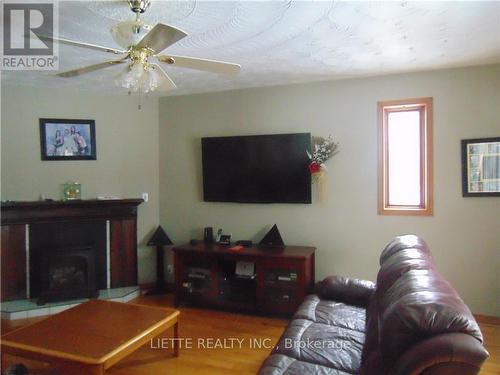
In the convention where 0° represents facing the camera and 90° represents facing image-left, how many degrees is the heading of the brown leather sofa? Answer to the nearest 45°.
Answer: approximately 90°

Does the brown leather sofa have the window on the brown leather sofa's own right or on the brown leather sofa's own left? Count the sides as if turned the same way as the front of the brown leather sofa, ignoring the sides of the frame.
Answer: on the brown leather sofa's own right

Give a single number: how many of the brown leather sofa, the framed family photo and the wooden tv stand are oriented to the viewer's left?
1

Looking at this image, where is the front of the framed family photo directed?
toward the camera

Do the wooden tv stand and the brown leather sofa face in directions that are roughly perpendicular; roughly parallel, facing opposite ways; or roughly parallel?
roughly perpendicular

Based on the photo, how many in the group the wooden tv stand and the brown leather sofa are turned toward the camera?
1

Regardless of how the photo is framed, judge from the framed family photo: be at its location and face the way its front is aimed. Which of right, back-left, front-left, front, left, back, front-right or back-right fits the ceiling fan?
front

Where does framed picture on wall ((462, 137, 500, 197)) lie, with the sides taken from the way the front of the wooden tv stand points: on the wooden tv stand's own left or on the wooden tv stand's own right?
on the wooden tv stand's own left

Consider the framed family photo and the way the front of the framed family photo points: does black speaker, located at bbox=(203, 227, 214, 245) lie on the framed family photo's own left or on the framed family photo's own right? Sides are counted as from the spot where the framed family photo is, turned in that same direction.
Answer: on the framed family photo's own left

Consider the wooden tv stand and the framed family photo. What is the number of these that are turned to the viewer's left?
0

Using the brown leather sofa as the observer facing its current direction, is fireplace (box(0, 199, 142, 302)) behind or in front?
in front
